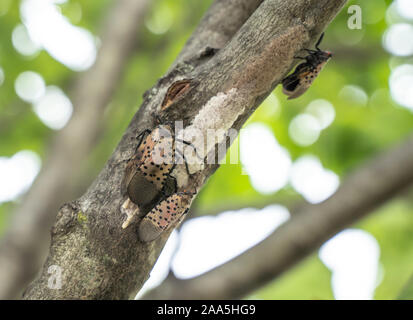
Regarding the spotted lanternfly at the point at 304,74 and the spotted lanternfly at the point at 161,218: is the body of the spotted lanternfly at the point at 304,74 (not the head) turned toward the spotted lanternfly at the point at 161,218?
no

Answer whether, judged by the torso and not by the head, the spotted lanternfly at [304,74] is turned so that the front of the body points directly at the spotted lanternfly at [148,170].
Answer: no

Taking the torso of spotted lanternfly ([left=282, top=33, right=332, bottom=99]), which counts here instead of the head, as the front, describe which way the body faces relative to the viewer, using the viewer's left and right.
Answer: facing to the right of the viewer

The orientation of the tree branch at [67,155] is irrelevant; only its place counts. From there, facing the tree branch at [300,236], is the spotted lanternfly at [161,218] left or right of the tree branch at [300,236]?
right

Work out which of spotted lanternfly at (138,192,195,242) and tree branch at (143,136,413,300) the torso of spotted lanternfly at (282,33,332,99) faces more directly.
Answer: the tree branch

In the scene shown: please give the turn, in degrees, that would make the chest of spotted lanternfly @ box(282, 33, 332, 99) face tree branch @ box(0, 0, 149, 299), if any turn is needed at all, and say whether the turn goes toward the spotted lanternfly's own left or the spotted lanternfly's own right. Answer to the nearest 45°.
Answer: approximately 135° to the spotted lanternfly's own left
